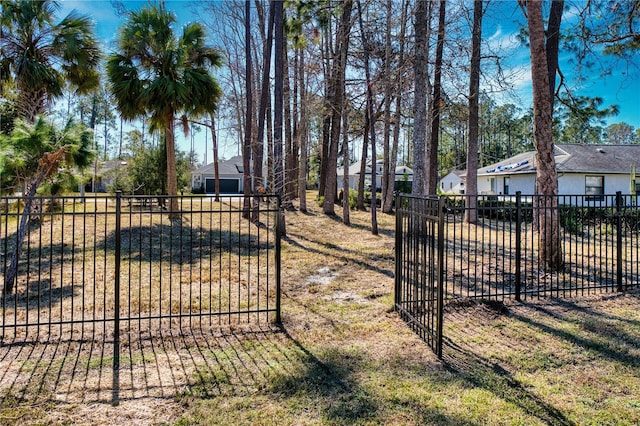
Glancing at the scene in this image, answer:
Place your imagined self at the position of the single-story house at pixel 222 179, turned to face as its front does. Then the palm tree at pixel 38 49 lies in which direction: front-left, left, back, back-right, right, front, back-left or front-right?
front

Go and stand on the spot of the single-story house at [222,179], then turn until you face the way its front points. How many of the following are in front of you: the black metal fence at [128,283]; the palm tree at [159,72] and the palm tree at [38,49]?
3

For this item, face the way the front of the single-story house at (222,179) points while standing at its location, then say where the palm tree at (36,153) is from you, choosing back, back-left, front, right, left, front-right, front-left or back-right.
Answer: front

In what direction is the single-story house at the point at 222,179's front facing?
toward the camera

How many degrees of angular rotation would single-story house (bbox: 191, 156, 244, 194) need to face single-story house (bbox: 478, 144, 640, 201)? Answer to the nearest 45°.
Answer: approximately 45° to its left

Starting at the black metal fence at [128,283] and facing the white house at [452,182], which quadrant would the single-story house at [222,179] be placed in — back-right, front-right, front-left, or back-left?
front-left

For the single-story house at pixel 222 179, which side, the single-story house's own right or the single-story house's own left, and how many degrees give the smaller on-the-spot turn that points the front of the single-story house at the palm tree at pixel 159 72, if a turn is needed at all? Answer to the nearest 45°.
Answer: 0° — it already faces it

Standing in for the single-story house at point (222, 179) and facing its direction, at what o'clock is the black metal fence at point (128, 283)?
The black metal fence is roughly at 12 o'clock from the single-story house.

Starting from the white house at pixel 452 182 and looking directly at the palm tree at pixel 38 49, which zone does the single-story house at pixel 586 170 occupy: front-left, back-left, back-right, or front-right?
front-left

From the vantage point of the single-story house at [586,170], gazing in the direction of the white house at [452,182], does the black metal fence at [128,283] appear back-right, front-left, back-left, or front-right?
back-left
